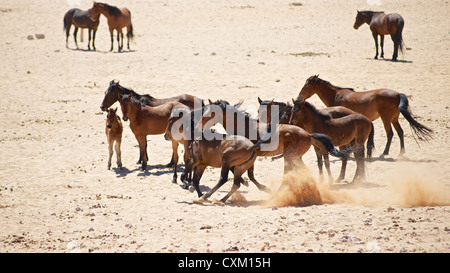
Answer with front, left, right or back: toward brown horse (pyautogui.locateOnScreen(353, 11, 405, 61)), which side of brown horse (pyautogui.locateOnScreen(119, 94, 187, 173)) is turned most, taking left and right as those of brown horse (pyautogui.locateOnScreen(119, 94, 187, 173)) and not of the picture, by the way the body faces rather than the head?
back

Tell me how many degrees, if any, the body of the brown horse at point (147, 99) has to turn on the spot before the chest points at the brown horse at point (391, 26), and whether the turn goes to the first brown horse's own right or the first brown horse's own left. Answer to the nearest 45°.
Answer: approximately 135° to the first brown horse's own right

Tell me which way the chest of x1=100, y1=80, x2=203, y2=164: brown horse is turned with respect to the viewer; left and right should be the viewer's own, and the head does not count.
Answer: facing to the left of the viewer

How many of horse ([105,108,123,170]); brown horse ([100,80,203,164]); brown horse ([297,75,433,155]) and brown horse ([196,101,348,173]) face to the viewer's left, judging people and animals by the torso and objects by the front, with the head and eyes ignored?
3

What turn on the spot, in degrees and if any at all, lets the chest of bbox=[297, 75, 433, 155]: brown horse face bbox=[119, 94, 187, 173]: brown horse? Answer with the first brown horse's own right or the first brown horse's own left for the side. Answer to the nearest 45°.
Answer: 0° — it already faces it

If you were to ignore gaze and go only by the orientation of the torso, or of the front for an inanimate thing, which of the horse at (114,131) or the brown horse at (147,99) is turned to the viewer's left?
the brown horse

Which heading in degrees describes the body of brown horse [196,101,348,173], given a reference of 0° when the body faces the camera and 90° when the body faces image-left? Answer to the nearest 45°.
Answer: approximately 90°

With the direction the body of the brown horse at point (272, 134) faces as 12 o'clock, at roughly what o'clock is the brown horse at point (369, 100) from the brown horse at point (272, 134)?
the brown horse at point (369, 100) is roughly at 4 o'clock from the brown horse at point (272, 134).

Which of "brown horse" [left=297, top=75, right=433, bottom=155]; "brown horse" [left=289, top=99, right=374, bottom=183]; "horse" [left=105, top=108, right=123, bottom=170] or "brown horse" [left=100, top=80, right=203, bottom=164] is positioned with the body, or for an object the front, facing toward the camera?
the horse

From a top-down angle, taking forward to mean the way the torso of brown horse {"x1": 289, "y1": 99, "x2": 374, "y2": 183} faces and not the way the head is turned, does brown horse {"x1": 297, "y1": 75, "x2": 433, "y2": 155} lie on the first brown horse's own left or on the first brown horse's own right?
on the first brown horse's own right

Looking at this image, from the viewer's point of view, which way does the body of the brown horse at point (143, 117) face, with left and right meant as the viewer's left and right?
facing the viewer and to the left of the viewer

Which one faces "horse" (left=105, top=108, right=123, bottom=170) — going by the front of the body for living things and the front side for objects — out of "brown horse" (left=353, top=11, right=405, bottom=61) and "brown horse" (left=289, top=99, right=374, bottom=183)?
"brown horse" (left=289, top=99, right=374, bottom=183)

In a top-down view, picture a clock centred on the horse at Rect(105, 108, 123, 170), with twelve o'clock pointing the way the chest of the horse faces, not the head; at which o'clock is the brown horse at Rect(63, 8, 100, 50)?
The brown horse is roughly at 6 o'clock from the horse.

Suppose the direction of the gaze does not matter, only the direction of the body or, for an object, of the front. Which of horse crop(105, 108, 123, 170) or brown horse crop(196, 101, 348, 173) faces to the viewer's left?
the brown horse

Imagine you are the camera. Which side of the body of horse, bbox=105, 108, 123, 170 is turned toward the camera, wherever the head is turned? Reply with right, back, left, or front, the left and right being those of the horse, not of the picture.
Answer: front
